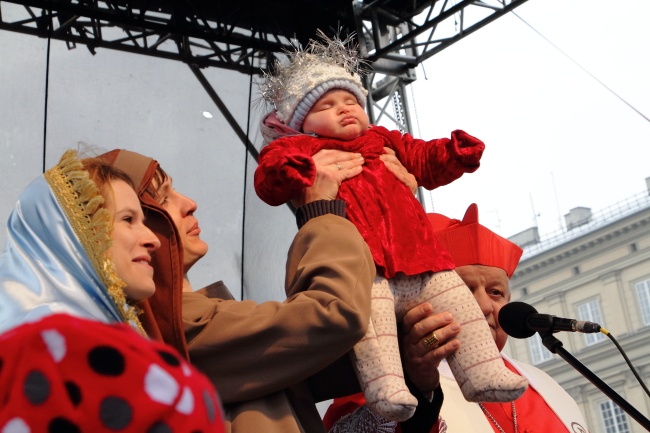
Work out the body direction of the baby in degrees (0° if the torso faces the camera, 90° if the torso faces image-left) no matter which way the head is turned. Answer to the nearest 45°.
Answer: approximately 315°
